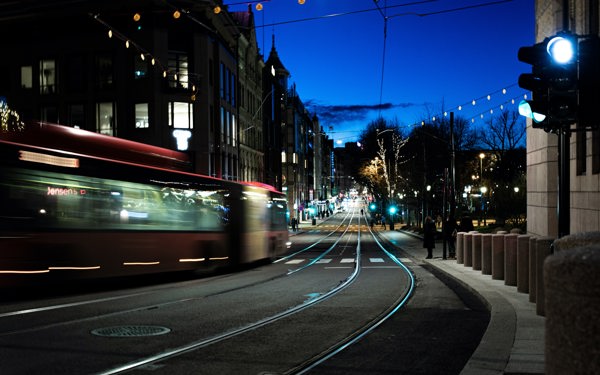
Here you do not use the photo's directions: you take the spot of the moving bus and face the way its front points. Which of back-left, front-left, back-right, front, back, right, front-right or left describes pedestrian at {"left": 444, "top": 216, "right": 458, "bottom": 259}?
back

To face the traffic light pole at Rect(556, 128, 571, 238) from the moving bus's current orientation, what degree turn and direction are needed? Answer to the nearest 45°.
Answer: approximately 90° to its left

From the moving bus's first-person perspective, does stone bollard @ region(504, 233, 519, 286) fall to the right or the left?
on its left

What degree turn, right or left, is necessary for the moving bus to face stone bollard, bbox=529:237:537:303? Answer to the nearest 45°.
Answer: approximately 90° to its left

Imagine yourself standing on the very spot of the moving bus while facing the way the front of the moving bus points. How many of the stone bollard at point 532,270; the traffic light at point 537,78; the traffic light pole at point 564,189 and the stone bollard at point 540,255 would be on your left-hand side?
4

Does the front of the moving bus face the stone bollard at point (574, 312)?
no

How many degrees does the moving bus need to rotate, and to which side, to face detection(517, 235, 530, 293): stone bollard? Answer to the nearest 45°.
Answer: approximately 135° to its left

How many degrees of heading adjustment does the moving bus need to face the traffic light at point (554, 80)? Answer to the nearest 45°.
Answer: approximately 90° to its left

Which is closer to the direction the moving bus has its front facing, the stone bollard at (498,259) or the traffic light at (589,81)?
the traffic light

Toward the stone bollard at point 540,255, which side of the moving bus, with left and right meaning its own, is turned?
left

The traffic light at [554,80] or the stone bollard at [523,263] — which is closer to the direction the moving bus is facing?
the traffic light

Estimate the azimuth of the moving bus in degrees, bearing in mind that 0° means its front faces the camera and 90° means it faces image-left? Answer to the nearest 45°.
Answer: approximately 45°

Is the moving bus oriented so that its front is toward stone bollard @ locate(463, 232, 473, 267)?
no

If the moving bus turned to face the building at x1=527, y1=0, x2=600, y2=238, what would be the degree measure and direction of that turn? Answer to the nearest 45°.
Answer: approximately 135° to its left
